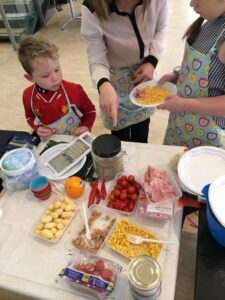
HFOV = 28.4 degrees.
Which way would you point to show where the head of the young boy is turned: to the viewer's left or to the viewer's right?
to the viewer's right

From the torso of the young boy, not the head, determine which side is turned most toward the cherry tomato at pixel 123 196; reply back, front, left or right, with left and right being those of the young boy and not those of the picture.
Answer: front

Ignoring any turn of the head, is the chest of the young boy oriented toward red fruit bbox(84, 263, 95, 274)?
yes

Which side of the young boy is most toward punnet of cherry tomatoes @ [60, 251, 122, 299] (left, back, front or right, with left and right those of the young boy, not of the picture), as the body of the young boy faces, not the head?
front

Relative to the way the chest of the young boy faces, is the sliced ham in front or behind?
in front

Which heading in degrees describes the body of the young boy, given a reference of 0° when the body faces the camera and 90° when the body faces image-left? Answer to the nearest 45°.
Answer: approximately 0°

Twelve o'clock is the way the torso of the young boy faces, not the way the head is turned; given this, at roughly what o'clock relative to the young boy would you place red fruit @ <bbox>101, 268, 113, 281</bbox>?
The red fruit is roughly at 12 o'clock from the young boy.
